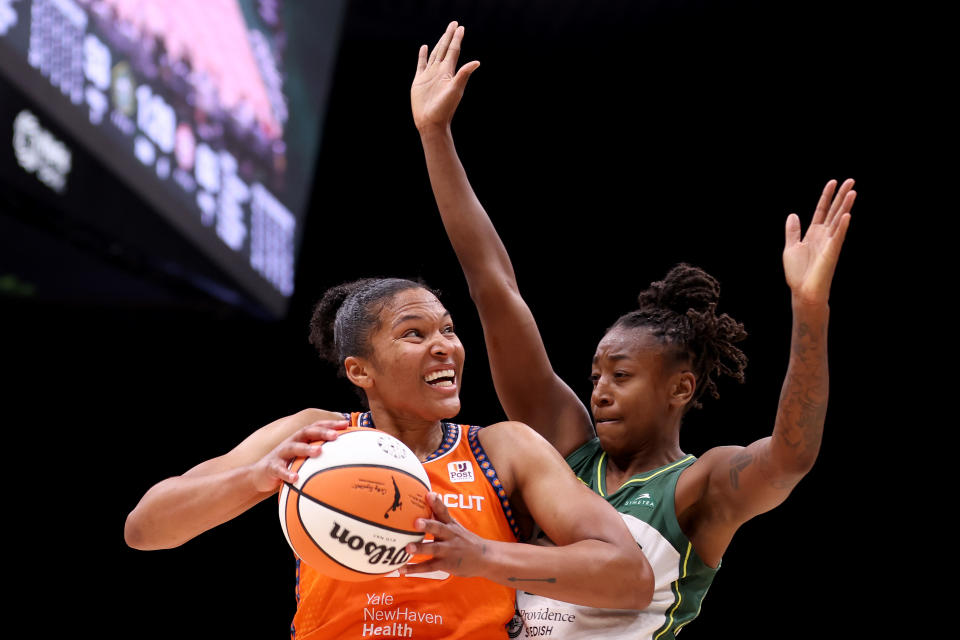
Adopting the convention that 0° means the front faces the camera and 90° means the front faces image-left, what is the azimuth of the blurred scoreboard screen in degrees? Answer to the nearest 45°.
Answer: approximately 315°

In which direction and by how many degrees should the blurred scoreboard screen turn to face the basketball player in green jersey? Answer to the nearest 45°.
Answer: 0° — it already faces them

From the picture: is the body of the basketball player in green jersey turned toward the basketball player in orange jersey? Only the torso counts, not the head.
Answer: yes

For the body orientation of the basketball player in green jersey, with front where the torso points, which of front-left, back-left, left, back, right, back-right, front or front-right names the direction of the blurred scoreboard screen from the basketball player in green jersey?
right

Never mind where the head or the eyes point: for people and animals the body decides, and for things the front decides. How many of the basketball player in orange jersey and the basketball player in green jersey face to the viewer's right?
0

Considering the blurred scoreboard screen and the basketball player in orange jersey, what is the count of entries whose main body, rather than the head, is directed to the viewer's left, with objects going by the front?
0

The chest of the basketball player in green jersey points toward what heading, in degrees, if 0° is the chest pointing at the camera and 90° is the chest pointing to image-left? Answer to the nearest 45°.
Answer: approximately 45°

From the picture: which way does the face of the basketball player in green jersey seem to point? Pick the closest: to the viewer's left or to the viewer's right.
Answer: to the viewer's left

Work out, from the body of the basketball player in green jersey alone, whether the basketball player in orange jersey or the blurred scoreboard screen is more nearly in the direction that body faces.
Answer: the basketball player in orange jersey

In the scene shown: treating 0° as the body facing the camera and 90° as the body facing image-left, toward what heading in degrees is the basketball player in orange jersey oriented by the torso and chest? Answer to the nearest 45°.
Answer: approximately 0°

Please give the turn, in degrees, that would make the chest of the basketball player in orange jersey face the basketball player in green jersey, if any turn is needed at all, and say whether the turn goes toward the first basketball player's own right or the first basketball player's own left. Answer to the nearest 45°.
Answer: approximately 135° to the first basketball player's own left

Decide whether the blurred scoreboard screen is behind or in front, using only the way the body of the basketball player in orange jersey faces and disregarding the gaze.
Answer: behind
